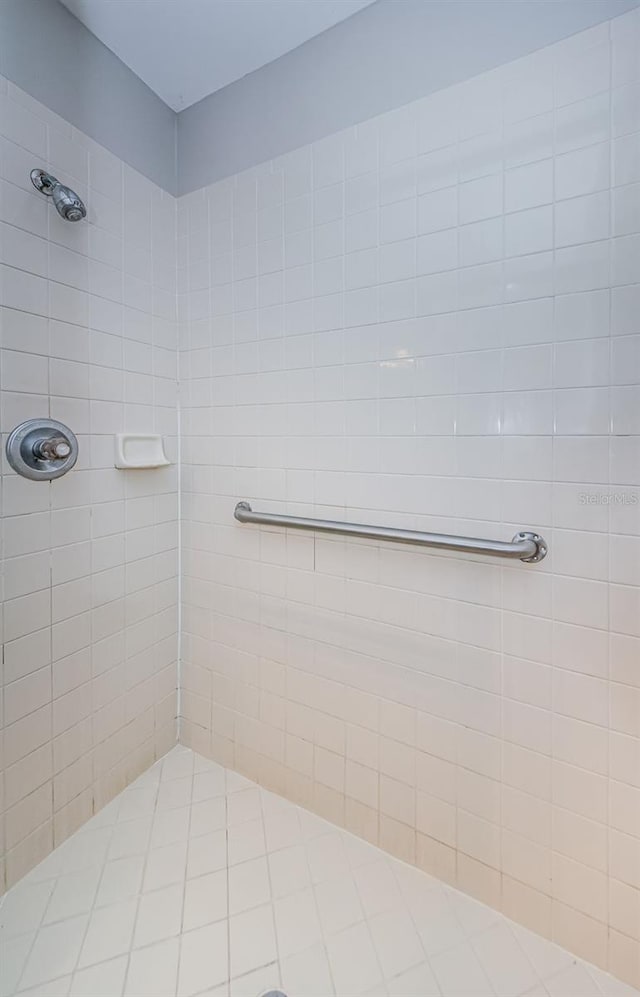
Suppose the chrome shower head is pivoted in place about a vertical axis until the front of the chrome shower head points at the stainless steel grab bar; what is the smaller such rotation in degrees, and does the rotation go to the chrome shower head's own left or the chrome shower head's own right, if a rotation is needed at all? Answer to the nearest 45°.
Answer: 0° — it already faces it

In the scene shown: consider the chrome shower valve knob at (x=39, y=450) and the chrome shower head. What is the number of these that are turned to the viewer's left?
0

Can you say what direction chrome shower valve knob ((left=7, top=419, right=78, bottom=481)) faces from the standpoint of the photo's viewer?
facing the viewer and to the right of the viewer

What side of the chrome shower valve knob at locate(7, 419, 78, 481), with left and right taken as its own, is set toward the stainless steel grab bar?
front

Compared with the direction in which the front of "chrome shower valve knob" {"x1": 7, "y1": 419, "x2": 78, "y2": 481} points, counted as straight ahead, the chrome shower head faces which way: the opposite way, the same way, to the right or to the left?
the same way
